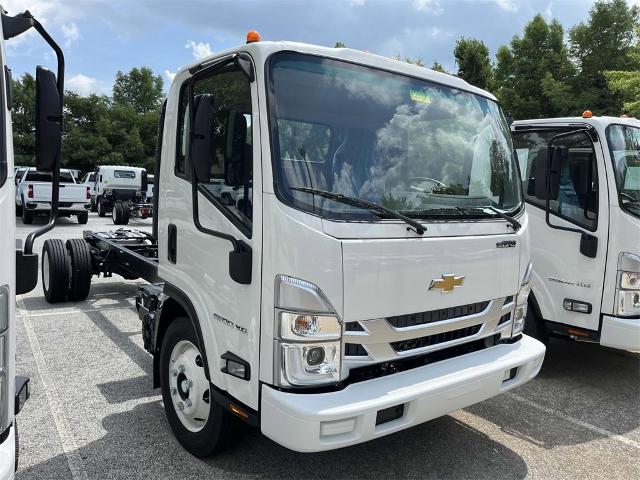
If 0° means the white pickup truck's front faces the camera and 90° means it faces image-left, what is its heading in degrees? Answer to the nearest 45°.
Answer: approximately 180°

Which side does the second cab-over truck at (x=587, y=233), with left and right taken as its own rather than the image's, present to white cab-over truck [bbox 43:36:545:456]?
right

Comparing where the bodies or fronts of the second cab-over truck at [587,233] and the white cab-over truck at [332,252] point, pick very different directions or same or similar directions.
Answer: same or similar directions

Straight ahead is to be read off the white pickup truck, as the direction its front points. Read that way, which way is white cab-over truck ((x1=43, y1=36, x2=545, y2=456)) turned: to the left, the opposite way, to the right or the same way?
the opposite way

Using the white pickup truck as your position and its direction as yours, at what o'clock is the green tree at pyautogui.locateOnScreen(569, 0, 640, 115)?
The green tree is roughly at 3 o'clock from the white pickup truck.

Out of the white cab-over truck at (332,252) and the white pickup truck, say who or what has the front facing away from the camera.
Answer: the white pickup truck

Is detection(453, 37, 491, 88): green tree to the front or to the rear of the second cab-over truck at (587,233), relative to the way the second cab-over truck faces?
to the rear

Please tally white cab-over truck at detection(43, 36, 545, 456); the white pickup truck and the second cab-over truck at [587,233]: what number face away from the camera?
1

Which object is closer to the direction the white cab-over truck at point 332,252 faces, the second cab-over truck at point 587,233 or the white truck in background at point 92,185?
the second cab-over truck

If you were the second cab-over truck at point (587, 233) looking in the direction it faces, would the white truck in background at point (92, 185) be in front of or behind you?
behind

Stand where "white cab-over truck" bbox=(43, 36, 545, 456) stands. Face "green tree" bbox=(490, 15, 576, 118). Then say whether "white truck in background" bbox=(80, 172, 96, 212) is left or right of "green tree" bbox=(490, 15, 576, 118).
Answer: left

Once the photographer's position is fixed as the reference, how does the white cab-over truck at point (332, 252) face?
facing the viewer and to the right of the viewer

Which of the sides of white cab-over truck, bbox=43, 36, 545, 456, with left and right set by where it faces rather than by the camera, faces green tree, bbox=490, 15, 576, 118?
left

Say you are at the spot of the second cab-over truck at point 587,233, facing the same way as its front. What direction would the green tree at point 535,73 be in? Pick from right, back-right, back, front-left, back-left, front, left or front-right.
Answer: back-left

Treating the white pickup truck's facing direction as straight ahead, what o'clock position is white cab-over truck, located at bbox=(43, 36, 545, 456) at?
The white cab-over truck is roughly at 6 o'clock from the white pickup truck.

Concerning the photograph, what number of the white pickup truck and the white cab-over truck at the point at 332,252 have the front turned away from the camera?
1

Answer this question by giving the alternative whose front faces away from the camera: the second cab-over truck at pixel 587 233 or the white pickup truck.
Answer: the white pickup truck

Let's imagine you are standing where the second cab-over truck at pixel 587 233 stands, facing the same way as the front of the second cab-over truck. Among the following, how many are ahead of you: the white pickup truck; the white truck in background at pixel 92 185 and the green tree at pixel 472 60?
0

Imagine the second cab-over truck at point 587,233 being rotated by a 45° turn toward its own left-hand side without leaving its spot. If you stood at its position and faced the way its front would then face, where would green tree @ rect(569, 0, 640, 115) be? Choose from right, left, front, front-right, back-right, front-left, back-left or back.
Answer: left
